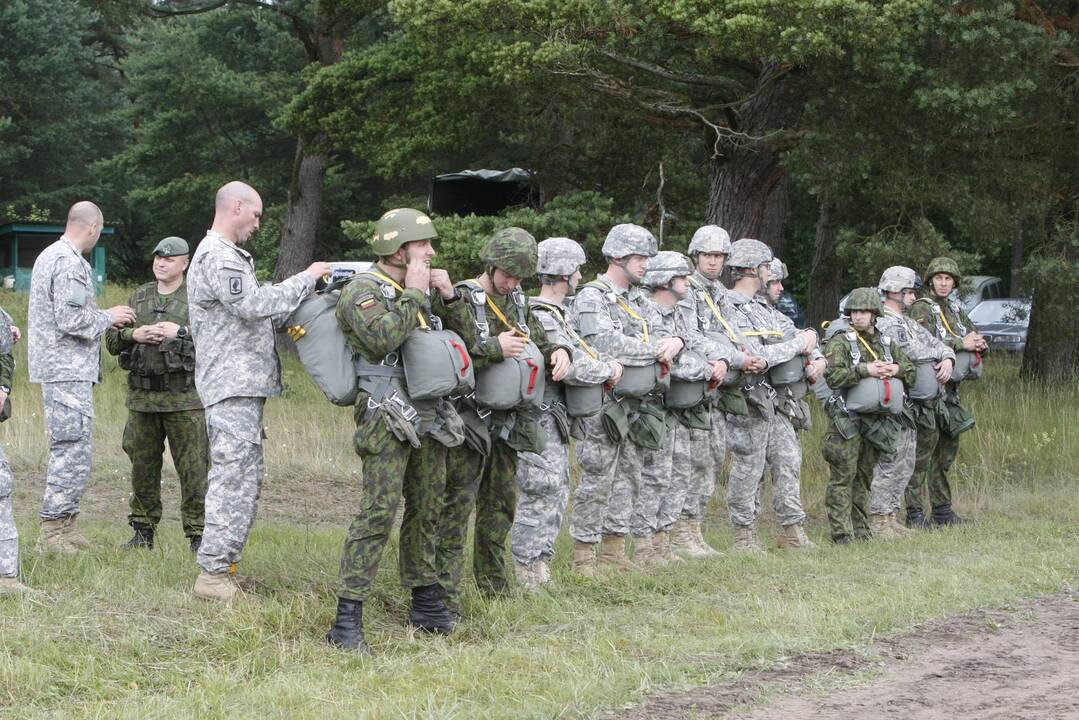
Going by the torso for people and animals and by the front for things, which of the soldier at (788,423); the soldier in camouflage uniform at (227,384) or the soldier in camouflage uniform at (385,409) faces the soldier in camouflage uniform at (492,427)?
the soldier in camouflage uniform at (227,384)

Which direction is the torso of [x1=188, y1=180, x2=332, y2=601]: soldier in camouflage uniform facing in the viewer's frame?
to the viewer's right

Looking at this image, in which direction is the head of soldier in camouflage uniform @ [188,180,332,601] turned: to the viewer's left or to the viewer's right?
to the viewer's right

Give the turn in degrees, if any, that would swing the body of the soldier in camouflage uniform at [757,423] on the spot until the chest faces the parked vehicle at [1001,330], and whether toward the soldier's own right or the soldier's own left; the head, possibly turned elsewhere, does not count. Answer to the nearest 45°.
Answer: approximately 135° to the soldier's own left

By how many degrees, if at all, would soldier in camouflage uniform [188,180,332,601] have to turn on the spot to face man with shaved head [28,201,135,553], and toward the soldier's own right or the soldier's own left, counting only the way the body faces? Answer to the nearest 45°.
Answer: approximately 135° to the soldier's own left

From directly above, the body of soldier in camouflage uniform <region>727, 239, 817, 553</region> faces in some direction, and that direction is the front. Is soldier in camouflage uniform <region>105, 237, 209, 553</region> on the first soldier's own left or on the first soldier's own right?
on the first soldier's own right

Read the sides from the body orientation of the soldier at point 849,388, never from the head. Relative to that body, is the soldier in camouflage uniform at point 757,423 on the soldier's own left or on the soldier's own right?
on the soldier's own right

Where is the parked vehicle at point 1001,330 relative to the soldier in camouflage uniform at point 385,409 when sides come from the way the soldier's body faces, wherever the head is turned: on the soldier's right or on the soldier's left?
on the soldier's left

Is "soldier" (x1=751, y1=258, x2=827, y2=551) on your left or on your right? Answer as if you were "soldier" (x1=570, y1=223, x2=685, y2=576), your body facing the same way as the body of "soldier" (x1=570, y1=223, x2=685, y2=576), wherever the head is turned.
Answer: on your left
